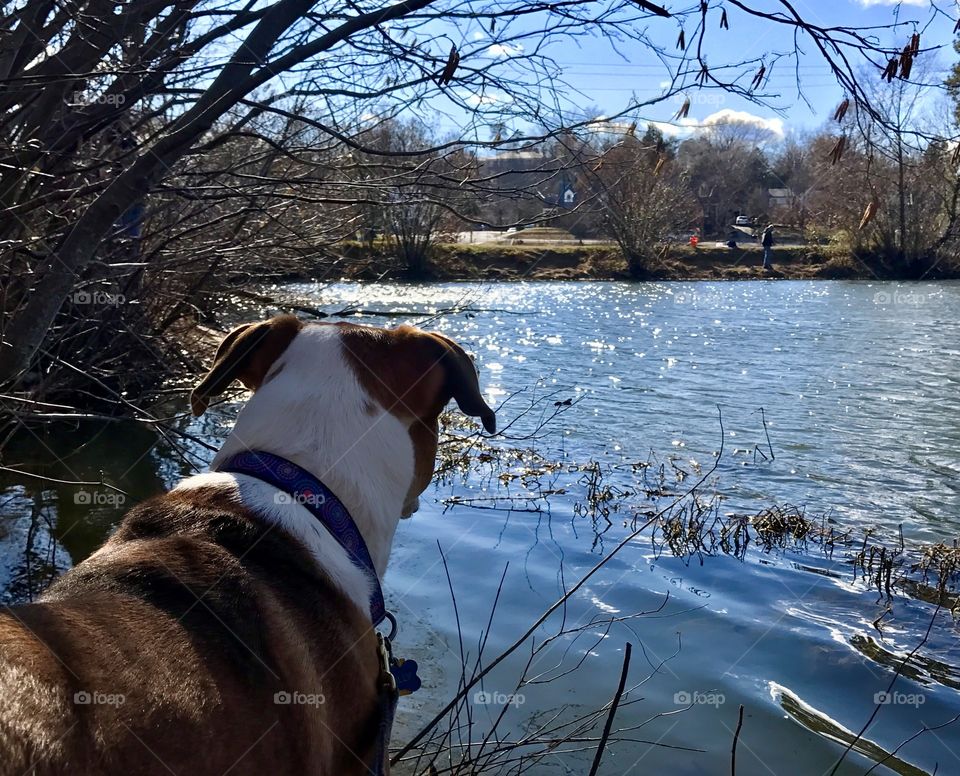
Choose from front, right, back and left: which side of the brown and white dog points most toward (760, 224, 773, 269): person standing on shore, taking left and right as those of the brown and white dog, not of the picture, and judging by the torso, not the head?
front

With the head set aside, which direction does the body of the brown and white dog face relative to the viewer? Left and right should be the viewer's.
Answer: facing away from the viewer and to the right of the viewer
